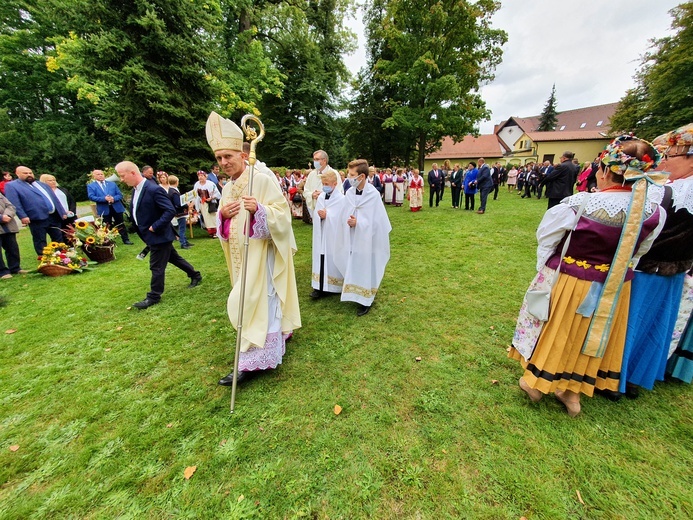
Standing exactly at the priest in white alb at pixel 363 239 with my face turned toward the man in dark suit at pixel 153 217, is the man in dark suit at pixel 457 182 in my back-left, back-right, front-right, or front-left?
back-right

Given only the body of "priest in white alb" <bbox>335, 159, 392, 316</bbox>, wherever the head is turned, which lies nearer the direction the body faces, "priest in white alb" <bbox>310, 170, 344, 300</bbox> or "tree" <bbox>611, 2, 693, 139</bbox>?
the priest in white alb

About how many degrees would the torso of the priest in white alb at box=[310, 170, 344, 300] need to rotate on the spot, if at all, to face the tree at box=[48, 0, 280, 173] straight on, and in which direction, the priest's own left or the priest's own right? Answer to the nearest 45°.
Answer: approximately 90° to the priest's own right

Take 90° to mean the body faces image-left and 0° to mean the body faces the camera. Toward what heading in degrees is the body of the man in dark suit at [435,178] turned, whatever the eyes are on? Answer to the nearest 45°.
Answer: approximately 0°

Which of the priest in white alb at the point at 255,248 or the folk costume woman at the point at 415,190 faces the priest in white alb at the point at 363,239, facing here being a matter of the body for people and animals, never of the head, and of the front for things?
the folk costume woman

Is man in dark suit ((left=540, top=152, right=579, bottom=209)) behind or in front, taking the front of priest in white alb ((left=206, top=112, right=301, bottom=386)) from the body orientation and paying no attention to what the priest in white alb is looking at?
behind

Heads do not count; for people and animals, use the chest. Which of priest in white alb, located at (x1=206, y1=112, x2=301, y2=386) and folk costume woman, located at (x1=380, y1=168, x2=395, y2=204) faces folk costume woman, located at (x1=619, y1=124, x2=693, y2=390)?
folk costume woman, located at (x1=380, y1=168, x2=395, y2=204)

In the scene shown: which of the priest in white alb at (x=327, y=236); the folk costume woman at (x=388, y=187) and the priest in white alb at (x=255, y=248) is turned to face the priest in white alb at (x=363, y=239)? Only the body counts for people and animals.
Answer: the folk costume woman

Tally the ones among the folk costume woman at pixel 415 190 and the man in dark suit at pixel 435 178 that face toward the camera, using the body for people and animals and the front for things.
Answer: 2

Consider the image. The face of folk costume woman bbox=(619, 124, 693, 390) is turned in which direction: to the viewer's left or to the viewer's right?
to the viewer's left

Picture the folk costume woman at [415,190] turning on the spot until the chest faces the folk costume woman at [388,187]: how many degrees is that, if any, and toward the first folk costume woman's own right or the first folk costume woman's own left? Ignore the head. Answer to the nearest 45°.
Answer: approximately 135° to the first folk costume woman's own right

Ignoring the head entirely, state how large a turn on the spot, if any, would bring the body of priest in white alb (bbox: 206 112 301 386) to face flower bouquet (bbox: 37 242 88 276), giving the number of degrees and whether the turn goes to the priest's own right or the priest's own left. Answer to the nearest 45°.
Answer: approximately 90° to the priest's own right
